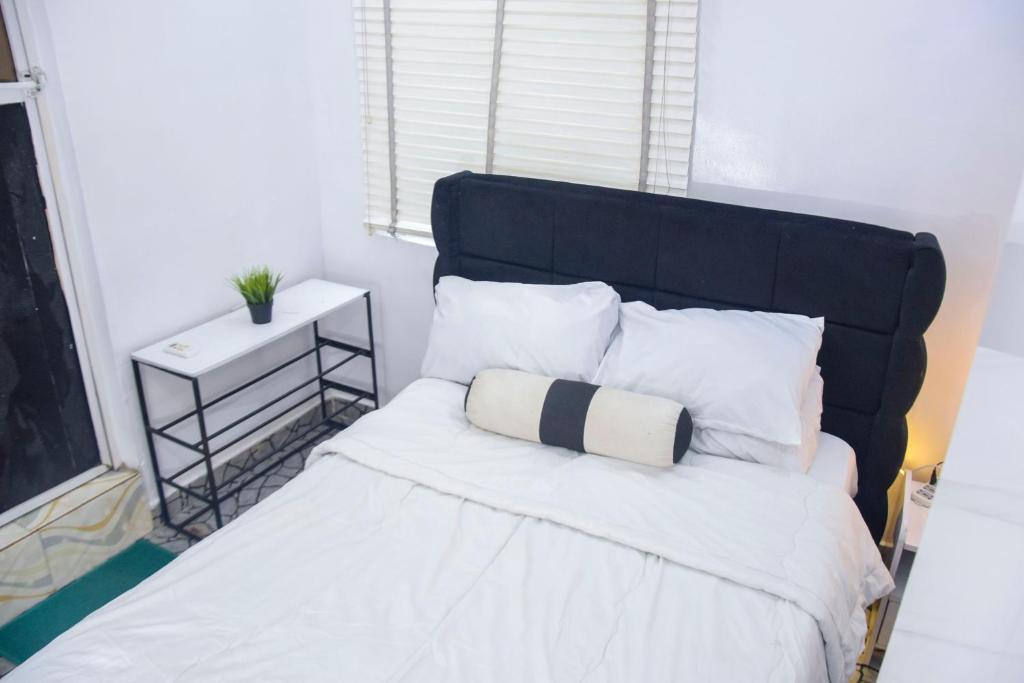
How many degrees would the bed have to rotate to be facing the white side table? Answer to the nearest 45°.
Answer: approximately 90° to its right

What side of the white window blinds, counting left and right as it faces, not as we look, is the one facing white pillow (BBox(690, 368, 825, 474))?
left

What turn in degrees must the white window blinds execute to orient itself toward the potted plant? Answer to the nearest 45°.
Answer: approximately 45° to its right

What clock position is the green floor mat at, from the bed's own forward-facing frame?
The green floor mat is roughly at 2 o'clock from the bed.

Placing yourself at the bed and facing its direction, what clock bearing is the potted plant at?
The potted plant is roughly at 3 o'clock from the bed.

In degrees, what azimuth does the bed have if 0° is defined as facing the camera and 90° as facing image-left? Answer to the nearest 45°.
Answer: approximately 45°

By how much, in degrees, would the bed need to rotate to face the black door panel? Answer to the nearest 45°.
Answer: approximately 90° to its right

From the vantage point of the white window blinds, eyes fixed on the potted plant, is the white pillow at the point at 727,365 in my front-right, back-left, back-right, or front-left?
back-left

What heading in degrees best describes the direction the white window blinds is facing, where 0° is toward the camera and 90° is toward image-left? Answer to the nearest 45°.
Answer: approximately 45°

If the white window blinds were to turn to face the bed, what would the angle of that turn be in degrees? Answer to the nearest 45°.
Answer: approximately 45° to its left
